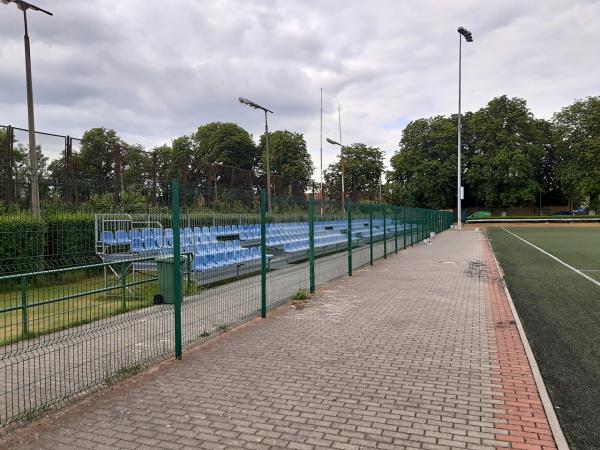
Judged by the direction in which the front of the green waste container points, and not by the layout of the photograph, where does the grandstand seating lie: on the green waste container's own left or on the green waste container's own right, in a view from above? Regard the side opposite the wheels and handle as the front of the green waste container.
on the green waste container's own left

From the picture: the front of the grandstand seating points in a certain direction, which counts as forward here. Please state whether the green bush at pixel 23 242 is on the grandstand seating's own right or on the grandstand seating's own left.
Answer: on the grandstand seating's own right

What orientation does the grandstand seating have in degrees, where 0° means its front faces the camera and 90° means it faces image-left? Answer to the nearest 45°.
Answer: approximately 315°

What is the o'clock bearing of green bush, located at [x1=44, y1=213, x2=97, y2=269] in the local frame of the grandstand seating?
The green bush is roughly at 4 o'clock from the grandstand seating.

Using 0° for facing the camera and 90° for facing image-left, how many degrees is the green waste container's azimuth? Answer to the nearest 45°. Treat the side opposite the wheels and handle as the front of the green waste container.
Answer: approximately 270°

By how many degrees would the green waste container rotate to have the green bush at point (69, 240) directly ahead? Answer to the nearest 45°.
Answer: approximately 135° to its left

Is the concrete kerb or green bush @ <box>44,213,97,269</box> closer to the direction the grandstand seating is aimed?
the concrete kerb

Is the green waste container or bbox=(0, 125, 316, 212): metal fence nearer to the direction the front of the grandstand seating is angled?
the green waste container
